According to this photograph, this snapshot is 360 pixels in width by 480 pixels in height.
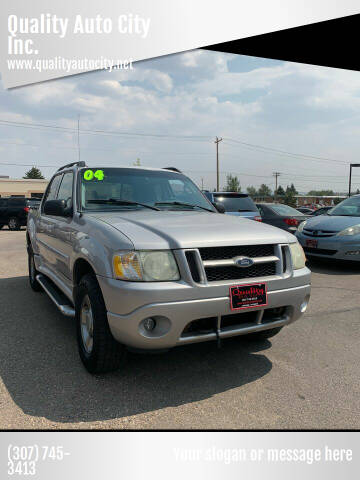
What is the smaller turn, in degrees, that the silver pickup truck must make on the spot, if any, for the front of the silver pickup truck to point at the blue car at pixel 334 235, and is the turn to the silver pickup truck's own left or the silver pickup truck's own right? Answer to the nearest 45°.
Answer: approximately 90° to the silver pickup truck's own left

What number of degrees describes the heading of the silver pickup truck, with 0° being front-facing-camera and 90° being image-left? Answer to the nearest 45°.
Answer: approximately 315°

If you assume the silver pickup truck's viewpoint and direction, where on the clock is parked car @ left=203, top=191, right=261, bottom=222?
The parked car is roughly at 8 o'clock from the silver pickup truck.

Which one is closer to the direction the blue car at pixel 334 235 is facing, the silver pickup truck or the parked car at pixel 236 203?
the silver pickup truck

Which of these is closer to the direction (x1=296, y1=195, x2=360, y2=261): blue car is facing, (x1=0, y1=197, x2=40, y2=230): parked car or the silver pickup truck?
the silver pickup truck

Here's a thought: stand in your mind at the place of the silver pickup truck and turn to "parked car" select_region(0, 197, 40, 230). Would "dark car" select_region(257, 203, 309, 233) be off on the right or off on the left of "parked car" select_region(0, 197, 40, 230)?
right

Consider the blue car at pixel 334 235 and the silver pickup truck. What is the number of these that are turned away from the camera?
0

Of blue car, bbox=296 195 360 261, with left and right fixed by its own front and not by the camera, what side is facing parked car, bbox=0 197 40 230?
right

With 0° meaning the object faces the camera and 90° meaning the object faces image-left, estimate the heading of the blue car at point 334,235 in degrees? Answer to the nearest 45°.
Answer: approximately 45°
